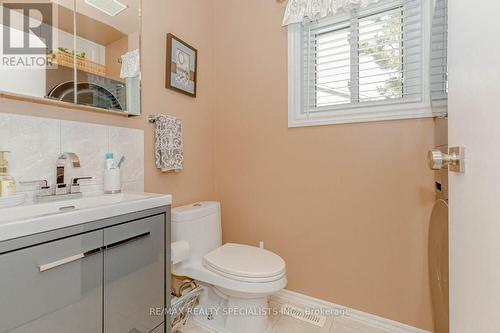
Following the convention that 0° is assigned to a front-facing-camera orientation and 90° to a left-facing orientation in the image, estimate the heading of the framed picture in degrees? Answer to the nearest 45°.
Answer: approximately 315°

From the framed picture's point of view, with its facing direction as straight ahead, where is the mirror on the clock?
The mirror is roughly at 3 o'clock from the framed picture.

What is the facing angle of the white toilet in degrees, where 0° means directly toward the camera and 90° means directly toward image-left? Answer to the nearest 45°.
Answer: approximately 315°

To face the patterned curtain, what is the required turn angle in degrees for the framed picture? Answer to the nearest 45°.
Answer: approximately 45° to its left

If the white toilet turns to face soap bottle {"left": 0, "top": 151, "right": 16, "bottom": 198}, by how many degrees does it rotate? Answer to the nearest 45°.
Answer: approximately 90° to its right
